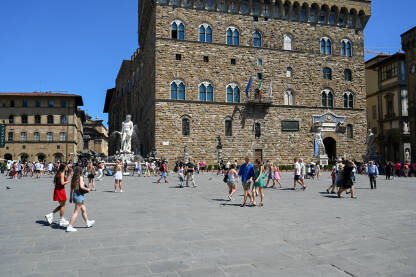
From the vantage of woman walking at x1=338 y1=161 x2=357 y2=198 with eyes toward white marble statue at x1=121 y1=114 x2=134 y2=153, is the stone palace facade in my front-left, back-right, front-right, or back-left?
front-right

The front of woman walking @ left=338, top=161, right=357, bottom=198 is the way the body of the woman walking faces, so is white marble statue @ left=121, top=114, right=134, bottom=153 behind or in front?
behind

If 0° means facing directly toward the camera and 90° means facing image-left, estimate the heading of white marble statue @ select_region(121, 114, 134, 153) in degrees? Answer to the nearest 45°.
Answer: approximately 0°

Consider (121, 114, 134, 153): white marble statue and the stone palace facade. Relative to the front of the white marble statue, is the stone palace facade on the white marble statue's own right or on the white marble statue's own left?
on the white marble statue's own left

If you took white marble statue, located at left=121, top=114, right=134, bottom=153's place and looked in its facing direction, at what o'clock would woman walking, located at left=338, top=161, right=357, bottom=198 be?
The woman walking is roughly at 11 o'clock from the white marble statue.

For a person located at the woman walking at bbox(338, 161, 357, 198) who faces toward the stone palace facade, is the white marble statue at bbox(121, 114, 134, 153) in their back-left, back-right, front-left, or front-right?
front-left

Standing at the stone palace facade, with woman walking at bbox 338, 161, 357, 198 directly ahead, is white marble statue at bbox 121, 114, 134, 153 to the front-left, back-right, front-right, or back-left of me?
front-right

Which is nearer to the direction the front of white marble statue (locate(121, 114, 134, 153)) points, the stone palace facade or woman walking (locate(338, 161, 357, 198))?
the woman walking
